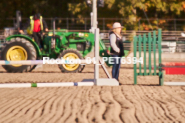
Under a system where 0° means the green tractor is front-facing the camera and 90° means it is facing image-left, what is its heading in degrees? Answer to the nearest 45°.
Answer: approximately 270°
